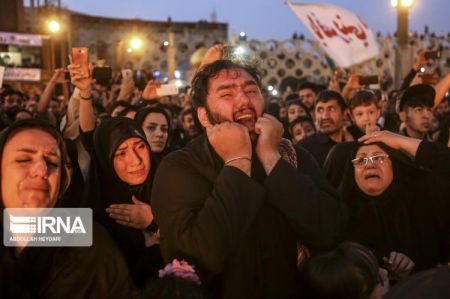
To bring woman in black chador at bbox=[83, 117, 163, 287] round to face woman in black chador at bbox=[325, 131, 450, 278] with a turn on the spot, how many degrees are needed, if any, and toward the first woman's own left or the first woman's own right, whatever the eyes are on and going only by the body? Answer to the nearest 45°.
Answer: approximately 45° to the first woman's own left

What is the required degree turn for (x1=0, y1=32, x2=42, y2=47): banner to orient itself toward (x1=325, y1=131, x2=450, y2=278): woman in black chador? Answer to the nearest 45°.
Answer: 0° — it already faces them

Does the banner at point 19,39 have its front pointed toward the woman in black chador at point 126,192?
yes

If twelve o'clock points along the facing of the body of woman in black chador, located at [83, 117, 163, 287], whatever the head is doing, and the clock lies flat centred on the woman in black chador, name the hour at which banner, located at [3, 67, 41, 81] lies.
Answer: The banner is roughly at 7 o'clock from the woman in black chador.

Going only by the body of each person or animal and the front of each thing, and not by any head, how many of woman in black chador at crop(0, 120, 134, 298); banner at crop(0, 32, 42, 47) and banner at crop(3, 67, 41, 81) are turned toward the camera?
3

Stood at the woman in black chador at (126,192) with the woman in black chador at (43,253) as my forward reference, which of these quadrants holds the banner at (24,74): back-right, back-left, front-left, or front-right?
back-right

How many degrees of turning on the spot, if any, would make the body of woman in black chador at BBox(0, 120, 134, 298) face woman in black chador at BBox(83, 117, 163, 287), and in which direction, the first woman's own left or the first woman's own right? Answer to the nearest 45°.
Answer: approximately 135° to the first woman's own left

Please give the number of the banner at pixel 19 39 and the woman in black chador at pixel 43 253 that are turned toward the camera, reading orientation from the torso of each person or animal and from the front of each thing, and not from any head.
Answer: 2

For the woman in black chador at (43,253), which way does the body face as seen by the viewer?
toward the camera

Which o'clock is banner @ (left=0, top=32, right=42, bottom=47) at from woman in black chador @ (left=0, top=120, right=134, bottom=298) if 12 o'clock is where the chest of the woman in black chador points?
The banner is roughly at 6 o'clock from the woman in black chador.

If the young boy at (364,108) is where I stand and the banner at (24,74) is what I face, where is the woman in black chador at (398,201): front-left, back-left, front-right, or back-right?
back-left

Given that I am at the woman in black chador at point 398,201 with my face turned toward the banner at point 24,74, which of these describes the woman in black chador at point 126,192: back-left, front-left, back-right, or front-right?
front-left
